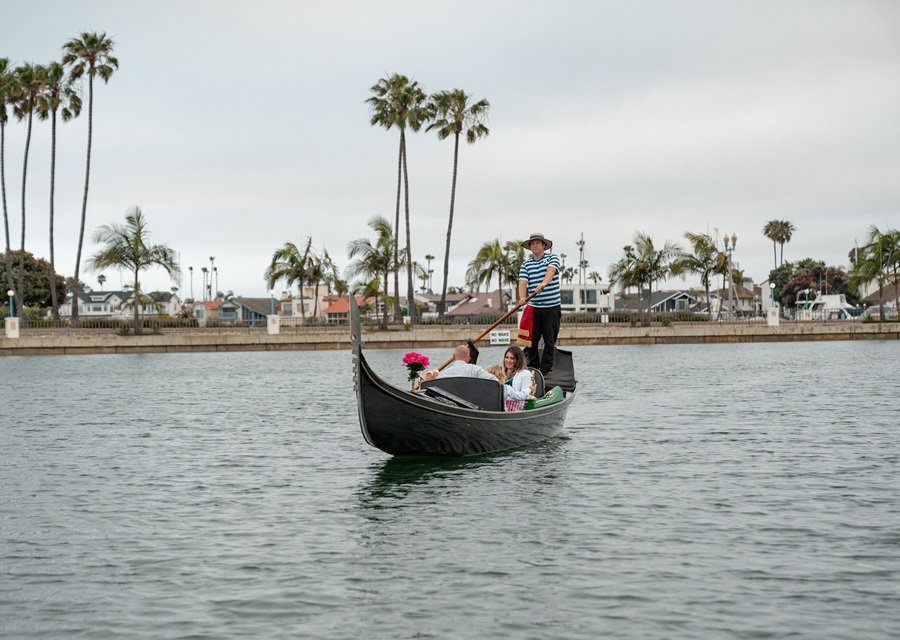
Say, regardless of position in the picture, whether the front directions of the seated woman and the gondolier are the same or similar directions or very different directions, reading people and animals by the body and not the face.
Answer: same or similar directions

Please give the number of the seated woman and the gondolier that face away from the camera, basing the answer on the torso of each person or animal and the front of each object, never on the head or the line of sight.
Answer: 0

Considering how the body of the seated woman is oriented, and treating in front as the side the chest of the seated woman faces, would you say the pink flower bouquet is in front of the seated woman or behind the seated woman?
in front

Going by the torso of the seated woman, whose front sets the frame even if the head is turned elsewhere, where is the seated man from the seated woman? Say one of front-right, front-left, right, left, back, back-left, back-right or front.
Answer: front

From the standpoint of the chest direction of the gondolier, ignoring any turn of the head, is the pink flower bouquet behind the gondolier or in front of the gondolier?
in front

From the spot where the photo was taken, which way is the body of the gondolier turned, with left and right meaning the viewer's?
facing the viewer and to the left of the viewer

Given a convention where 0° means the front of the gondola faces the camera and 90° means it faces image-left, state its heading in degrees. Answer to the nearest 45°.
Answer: approximately 45°

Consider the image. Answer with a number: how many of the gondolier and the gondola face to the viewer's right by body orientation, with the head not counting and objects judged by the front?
0
